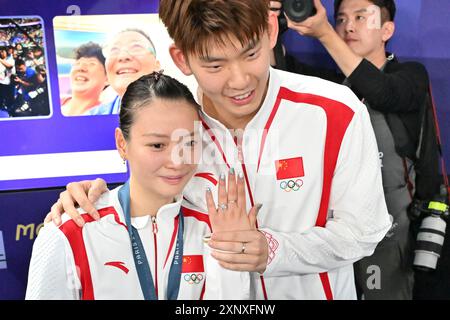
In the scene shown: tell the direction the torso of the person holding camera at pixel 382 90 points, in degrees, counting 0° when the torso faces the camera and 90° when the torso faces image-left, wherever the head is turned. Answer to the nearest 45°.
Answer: approximately 45°

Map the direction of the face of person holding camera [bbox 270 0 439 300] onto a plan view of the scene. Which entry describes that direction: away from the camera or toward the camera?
toward the camera

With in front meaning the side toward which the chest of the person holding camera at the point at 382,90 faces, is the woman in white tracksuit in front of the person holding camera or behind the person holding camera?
in front
